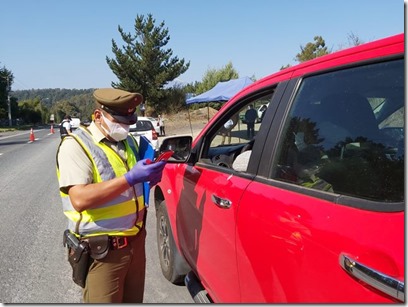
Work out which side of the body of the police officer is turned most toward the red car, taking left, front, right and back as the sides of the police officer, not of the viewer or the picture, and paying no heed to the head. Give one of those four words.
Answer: front

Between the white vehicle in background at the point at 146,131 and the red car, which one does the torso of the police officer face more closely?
the red car

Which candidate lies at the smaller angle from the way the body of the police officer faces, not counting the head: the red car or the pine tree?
the red car

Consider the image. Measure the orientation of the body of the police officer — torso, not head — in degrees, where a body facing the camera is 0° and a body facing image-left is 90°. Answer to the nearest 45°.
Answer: approximately 315°

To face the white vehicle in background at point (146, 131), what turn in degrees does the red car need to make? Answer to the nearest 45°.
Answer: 0° — it already faces it

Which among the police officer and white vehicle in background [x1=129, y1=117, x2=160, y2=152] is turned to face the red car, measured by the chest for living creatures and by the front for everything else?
the police officer

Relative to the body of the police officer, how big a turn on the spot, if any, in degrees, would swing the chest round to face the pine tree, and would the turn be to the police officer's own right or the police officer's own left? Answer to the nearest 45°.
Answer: approximately 135° to the police officer's own left

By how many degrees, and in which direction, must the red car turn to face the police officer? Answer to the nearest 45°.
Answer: approximately 45° to its left

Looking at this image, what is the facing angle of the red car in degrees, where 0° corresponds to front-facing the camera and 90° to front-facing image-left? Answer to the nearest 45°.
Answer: approximately 135°
